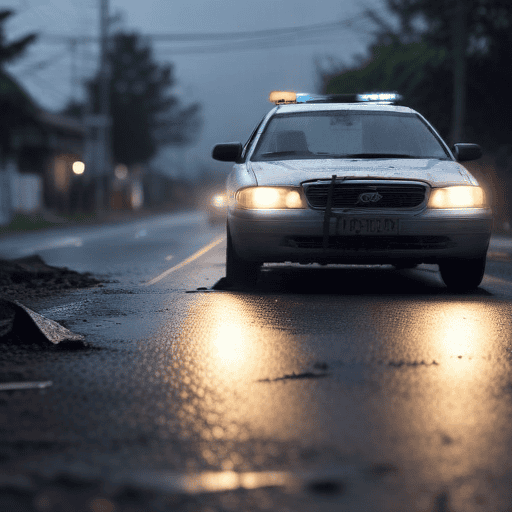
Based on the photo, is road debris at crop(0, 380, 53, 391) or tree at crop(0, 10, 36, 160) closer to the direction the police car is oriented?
the road debris

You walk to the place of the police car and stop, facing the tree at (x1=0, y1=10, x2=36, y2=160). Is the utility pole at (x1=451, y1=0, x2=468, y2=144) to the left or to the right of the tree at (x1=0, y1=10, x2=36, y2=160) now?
right

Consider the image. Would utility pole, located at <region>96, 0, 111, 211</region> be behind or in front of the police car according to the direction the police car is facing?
behind

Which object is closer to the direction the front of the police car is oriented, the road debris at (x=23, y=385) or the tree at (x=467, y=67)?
the road debris

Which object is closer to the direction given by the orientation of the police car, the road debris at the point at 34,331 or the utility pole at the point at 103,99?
the road debris

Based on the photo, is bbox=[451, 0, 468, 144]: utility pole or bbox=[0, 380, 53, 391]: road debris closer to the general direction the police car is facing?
the road debris

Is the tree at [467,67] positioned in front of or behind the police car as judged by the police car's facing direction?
behind

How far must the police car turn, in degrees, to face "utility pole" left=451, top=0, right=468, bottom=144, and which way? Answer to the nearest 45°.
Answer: approximately 180°

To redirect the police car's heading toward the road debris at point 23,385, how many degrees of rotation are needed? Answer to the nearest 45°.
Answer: approximately 45° to its right

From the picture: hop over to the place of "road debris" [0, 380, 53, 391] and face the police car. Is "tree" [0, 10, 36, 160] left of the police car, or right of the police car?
left

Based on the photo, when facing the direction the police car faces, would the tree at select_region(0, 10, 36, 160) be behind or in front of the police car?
behind

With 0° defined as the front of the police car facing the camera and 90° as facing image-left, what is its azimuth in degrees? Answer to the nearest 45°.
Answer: approximately 0°

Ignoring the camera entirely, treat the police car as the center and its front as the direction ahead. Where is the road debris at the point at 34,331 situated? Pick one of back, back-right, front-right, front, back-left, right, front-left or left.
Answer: front-right
